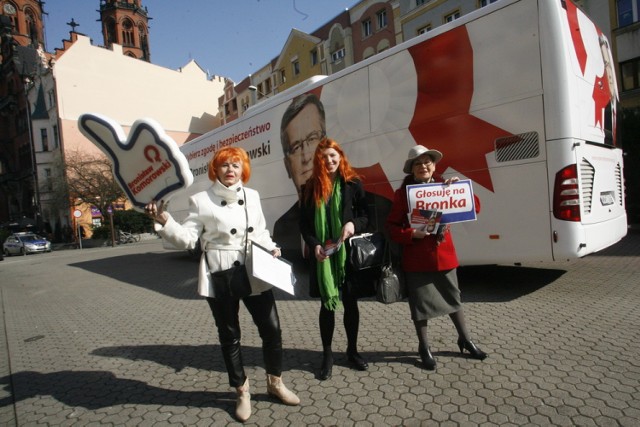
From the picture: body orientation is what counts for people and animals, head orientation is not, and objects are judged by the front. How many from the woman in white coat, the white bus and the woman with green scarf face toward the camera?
2

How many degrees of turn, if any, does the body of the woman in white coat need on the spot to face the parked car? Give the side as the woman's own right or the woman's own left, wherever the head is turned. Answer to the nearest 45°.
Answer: approximately 135° to the woman's own right

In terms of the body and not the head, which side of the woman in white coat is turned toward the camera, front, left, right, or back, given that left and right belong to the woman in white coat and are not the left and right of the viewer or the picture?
front

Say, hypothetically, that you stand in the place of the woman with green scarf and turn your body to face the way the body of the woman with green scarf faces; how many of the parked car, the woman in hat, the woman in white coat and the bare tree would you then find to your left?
1

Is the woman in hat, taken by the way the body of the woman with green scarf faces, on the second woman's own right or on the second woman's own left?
on the second woman's own left

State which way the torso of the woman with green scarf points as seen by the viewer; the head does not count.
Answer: toward the camera

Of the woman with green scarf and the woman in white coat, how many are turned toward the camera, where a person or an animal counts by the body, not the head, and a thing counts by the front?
2
